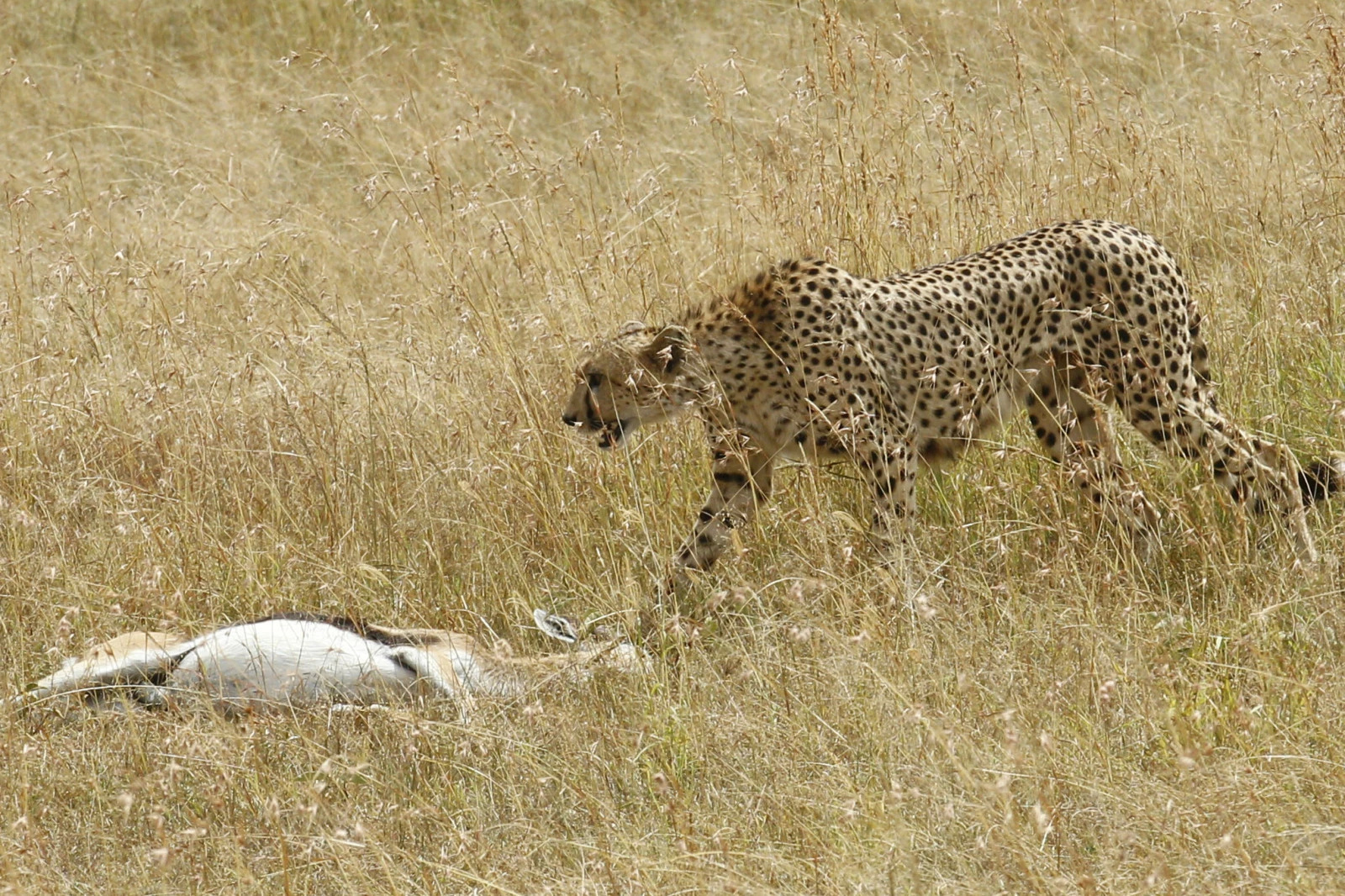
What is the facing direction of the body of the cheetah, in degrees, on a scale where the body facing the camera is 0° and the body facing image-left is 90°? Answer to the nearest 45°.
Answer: approximately 90°

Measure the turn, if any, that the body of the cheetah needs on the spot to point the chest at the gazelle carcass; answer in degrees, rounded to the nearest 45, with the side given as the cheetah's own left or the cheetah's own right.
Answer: approximately 45° to the cheetah's own left
